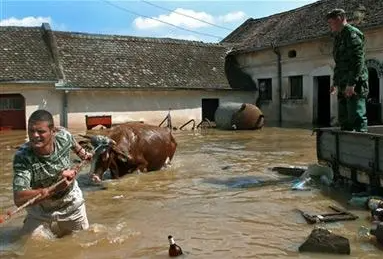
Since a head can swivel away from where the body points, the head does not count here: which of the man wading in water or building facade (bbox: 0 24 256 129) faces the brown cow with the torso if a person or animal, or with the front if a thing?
the building facade

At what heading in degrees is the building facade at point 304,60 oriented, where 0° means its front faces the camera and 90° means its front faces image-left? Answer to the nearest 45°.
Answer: approximately 45°

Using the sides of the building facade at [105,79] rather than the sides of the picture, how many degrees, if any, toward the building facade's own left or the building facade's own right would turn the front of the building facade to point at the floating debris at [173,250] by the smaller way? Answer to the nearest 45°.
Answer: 0° — it already faces it

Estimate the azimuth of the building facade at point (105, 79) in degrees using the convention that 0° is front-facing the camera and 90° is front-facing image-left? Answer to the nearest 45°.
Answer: approximately 0°

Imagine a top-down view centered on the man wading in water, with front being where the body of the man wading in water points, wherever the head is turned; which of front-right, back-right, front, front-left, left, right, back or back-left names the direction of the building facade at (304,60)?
back

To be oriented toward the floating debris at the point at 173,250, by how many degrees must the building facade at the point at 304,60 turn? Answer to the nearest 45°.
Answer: approximately 45° to its left
